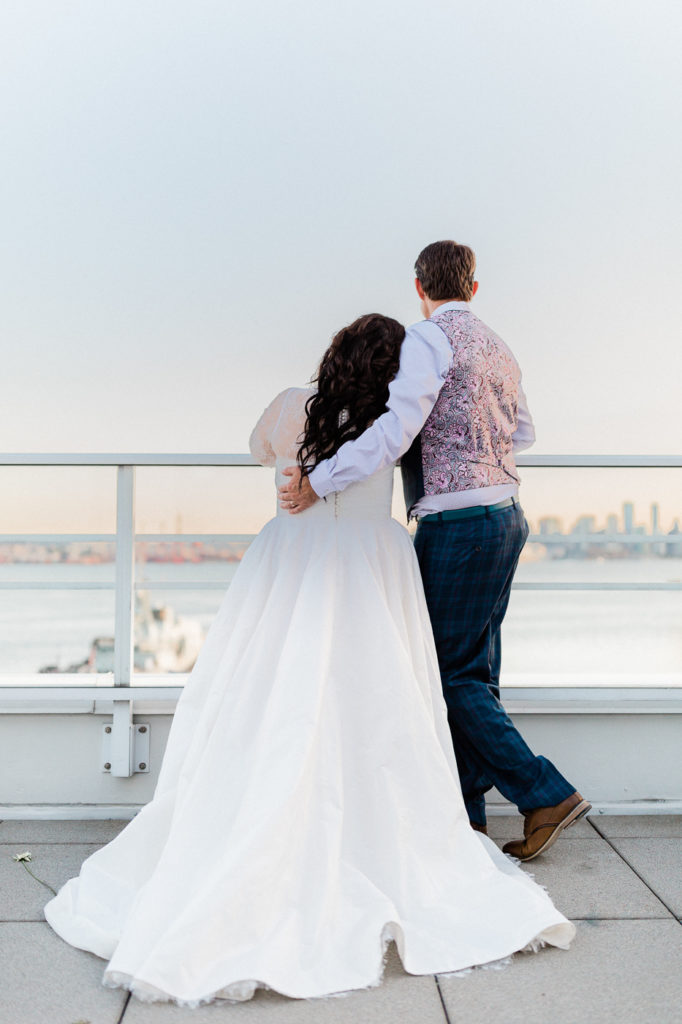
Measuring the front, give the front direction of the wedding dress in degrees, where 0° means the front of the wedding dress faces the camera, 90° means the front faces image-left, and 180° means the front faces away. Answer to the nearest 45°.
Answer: approximately 180°

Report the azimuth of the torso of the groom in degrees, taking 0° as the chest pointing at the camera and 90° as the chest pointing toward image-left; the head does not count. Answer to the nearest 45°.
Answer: approximately 135°
